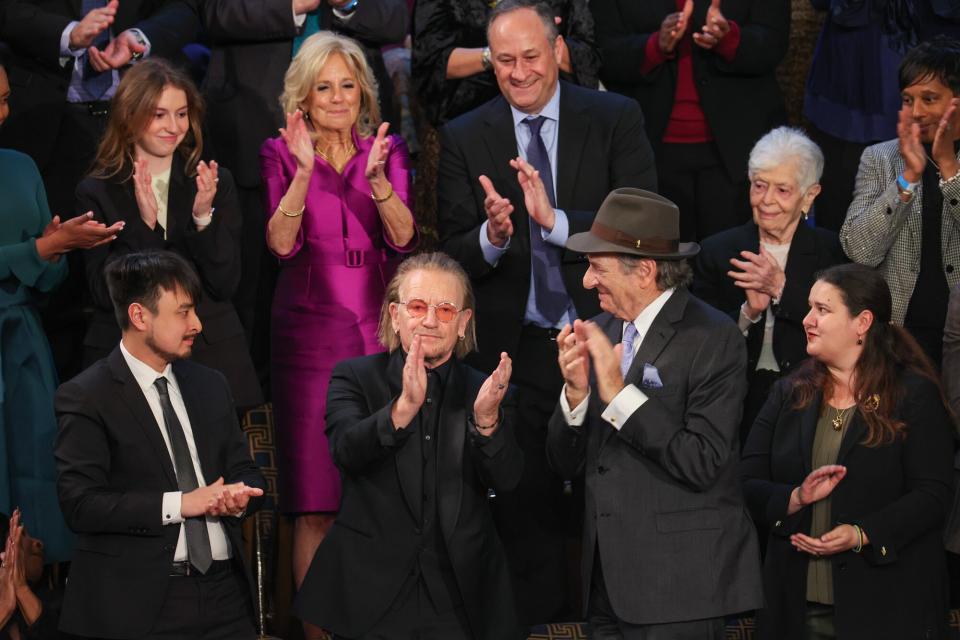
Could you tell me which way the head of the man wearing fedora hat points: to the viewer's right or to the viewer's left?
to the viewer's left

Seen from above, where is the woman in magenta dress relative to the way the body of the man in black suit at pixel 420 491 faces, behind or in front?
behind

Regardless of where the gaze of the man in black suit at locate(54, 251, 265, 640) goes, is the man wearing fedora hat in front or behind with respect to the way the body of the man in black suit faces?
in front

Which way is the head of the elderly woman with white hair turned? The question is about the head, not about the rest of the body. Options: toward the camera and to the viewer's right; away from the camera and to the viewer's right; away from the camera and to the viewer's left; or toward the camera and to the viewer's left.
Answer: toward the camera and to the viewer's left

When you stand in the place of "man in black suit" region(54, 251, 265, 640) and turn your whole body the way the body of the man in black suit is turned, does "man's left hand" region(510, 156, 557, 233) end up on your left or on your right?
on your left

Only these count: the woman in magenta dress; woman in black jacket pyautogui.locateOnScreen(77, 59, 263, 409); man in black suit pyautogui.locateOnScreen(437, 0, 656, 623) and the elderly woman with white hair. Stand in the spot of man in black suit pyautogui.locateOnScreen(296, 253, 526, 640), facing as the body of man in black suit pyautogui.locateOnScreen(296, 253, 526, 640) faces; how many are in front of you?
0

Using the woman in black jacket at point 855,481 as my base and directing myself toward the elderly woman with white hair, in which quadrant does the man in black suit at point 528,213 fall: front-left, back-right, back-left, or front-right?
front-left

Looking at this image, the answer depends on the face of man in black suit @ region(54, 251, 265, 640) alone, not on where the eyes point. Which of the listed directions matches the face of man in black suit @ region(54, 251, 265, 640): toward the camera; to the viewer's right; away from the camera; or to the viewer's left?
to the viewer's right

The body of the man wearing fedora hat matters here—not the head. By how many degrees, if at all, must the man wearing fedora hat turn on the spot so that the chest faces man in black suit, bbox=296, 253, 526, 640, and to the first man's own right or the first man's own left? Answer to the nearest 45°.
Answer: approximately 45° to the first man's own right

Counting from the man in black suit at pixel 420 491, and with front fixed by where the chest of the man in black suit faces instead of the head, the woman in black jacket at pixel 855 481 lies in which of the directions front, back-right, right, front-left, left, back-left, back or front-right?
left

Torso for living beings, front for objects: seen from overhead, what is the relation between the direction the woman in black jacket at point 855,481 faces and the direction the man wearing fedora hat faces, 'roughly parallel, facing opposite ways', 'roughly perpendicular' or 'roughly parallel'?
roughly parallel

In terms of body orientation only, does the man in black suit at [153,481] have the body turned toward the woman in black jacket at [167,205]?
no

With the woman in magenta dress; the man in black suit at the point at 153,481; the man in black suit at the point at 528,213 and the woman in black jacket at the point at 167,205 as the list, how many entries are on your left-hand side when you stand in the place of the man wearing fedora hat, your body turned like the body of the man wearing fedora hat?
0

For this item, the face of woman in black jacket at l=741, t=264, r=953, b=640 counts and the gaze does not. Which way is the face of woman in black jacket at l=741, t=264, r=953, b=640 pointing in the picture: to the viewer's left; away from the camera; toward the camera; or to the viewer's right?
to the viewer's left

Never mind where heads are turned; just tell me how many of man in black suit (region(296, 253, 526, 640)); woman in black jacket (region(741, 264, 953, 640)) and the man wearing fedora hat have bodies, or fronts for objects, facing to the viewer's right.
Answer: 0

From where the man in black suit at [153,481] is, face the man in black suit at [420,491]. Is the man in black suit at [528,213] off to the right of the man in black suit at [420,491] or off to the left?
left

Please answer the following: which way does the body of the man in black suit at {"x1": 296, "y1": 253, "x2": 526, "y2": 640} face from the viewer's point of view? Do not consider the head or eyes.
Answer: toward the camera

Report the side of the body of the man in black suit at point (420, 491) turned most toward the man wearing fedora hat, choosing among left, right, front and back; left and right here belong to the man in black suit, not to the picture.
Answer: left

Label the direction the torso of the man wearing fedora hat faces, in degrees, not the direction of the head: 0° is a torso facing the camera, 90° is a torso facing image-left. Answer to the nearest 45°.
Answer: approximately 45°

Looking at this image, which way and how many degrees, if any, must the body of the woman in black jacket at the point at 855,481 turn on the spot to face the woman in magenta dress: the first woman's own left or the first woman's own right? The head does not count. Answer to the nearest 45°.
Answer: approximately 45° to the first woman's own right
